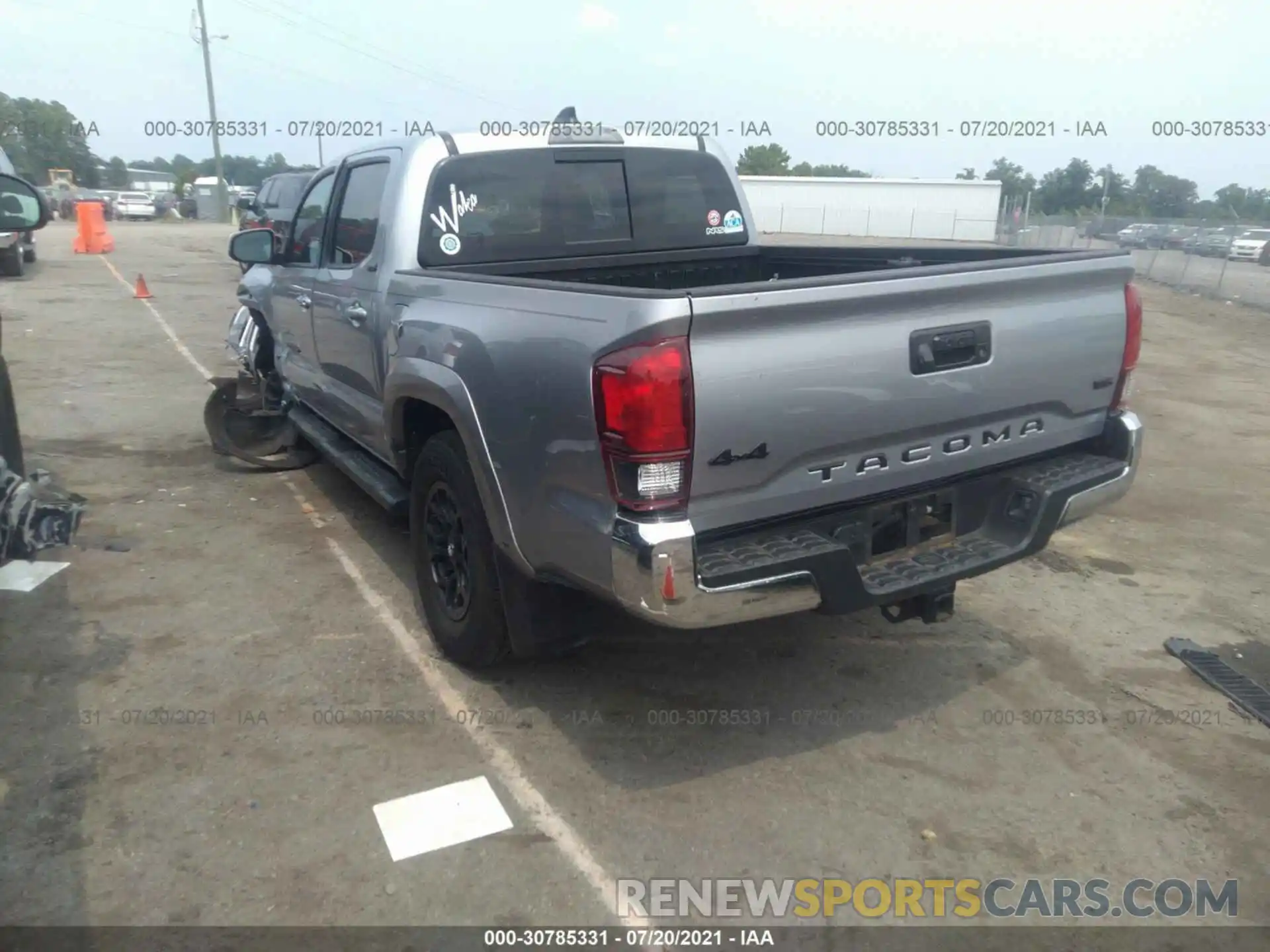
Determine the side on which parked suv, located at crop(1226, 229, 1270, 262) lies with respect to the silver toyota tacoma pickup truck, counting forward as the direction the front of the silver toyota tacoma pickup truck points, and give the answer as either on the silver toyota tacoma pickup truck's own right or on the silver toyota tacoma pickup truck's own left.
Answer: on the silver toyota tacoma pickup truck's own right

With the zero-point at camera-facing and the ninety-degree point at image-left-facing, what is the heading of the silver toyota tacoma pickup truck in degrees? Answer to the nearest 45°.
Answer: approximately 135°

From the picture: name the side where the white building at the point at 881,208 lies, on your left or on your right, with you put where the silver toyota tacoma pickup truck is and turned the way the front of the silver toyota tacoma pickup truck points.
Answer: on your right

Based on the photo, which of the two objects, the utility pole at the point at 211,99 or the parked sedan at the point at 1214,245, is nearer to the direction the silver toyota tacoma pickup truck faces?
the utility pole

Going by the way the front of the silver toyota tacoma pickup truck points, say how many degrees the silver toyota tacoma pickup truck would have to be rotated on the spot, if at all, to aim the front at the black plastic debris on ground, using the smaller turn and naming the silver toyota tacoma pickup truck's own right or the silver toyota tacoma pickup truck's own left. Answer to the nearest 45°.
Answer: approximately 135° to the silver toyota tacoma pickup truck's own right

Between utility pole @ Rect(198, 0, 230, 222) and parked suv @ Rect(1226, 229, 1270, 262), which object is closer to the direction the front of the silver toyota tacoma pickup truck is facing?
the utility pole

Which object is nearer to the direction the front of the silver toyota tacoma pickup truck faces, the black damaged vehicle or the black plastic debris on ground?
the black damaged vehicle
